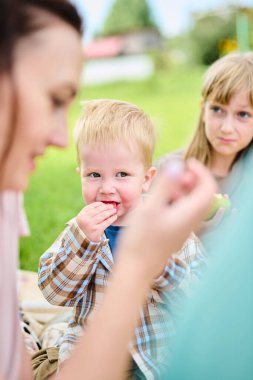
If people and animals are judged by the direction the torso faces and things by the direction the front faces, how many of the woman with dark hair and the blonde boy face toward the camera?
1

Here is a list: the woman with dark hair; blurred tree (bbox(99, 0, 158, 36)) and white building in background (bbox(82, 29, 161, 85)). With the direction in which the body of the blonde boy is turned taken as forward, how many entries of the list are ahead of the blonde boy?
1

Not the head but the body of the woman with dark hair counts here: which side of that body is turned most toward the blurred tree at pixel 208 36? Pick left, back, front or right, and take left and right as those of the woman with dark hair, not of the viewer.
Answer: left

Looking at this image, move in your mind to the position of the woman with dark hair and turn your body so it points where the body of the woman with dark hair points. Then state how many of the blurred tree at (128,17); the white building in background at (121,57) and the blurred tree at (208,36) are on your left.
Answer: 3

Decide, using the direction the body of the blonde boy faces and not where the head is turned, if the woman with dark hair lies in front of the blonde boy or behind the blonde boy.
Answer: in front

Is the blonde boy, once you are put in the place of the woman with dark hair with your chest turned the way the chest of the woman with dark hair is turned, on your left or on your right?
on your left

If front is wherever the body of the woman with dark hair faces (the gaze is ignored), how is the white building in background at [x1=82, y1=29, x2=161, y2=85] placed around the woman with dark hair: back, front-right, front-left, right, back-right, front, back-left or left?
left

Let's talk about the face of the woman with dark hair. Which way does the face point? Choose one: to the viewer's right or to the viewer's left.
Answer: to the viewer's right

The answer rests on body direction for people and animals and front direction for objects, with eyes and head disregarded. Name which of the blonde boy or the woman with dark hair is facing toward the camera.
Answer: the blonde boy

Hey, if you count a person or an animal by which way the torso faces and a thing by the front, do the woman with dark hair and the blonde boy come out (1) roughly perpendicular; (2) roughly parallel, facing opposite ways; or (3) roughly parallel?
roughly perpendicular

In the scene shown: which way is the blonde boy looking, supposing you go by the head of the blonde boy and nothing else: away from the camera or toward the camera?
toward the camera

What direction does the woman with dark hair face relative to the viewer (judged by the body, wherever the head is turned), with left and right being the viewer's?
facing to the right of the viewer

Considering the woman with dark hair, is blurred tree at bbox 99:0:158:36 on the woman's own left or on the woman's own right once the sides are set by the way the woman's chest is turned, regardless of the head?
on the woman's own left
